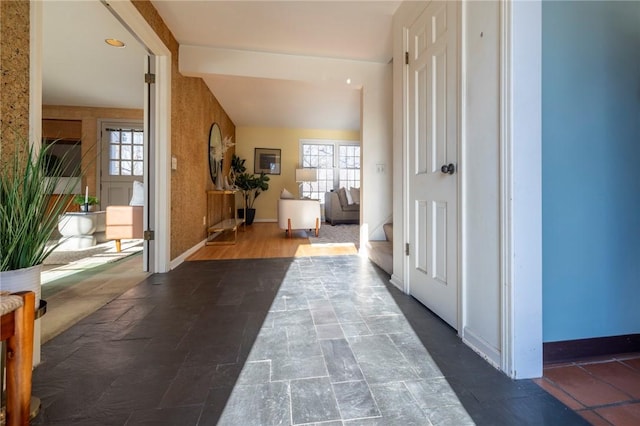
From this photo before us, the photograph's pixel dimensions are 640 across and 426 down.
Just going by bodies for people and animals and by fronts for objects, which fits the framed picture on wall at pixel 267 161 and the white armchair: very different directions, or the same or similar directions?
very different directions

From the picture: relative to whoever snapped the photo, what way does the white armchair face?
facing away from the viewer

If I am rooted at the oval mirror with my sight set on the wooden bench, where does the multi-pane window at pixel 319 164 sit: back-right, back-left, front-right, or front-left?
back-left

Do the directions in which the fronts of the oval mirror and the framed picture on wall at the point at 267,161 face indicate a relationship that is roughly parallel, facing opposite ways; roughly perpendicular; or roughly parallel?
roughly perpendicular

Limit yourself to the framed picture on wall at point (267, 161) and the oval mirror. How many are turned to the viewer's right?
1

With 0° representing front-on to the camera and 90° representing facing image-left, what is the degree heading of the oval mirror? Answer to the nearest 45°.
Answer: approximately 270°

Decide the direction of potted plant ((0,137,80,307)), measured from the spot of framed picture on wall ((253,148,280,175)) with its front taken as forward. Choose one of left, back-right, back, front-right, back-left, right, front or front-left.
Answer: front

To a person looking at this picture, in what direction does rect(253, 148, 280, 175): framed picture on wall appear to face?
facing the viewer

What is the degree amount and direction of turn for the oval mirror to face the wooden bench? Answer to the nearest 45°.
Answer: approximately 90° to its right
